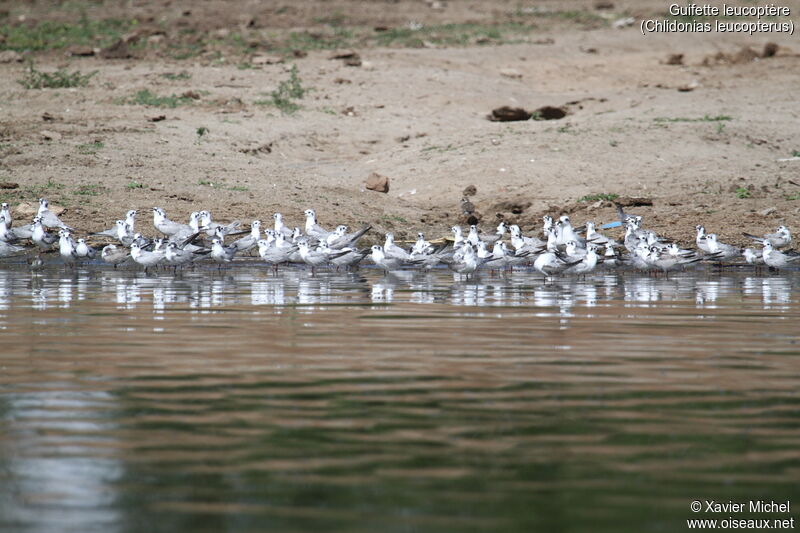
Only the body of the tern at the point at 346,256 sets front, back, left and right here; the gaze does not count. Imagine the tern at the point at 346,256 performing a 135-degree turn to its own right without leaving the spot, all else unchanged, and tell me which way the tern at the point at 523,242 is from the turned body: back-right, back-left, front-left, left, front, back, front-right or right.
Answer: front-right

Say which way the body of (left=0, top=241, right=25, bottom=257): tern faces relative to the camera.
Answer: to the viewer's left

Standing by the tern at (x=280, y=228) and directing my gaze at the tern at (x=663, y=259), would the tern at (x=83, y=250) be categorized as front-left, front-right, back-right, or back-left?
back-right

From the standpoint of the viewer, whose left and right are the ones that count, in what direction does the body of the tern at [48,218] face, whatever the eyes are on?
facing to the left of the viewer

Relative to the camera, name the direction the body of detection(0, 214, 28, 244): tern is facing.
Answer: to the viewer's left

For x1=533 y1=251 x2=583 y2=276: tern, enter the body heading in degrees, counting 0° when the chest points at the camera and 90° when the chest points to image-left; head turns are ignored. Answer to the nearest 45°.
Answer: approximately 90°
